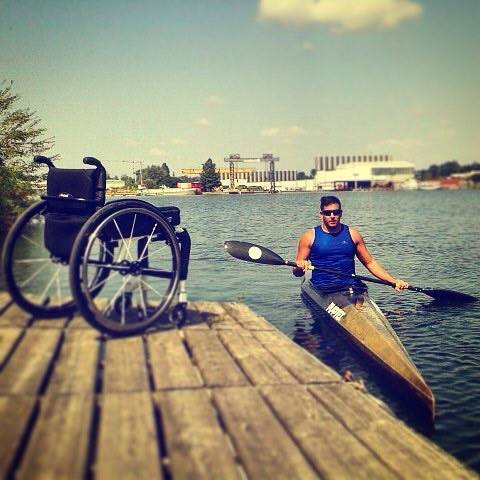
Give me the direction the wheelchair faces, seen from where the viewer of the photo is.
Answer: facing away from the viewer and to the right of the viewer

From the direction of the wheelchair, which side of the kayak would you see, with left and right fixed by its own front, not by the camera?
right

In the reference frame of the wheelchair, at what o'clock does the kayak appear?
The kayak is roughly at 1 o'clock from the wheelchair.

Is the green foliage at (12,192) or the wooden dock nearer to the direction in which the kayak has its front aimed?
the wooden dock
